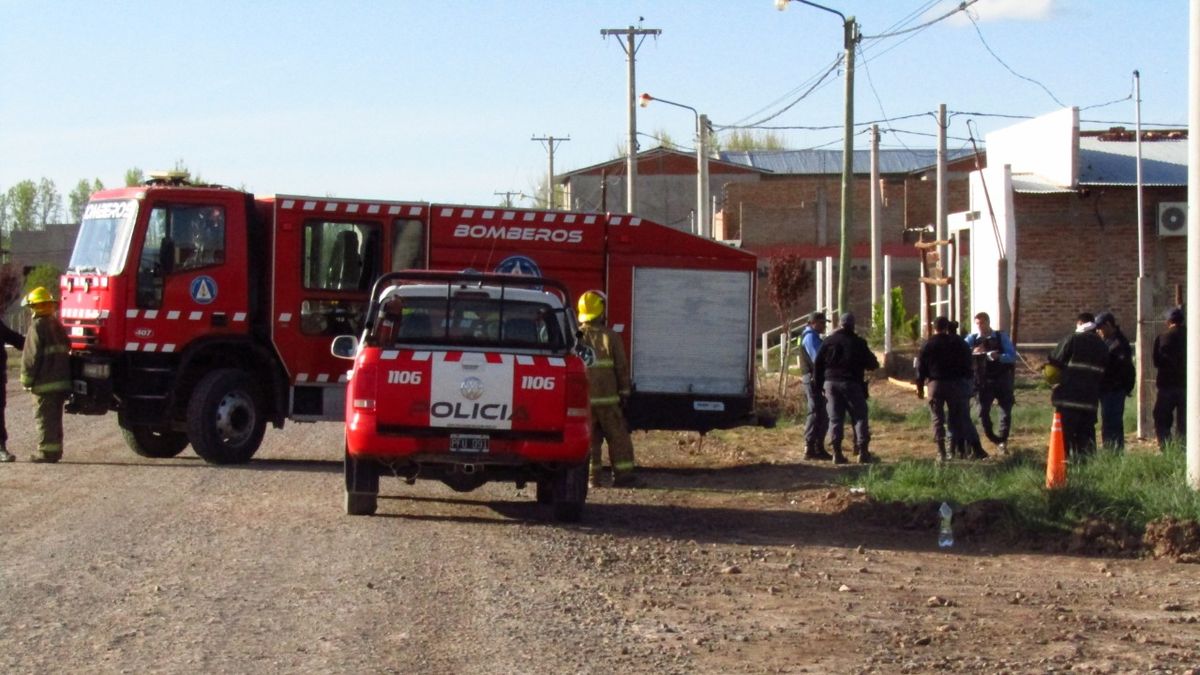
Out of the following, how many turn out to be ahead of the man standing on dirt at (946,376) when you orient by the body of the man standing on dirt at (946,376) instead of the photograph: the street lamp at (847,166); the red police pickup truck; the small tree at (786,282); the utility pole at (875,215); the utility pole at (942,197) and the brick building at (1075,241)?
5

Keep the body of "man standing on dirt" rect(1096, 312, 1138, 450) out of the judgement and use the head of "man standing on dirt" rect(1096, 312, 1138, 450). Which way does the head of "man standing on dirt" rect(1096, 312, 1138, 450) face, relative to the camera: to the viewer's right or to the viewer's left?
to the viewer's left

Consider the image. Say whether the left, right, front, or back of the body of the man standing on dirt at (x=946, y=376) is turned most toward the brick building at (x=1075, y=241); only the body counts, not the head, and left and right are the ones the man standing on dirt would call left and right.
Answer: front

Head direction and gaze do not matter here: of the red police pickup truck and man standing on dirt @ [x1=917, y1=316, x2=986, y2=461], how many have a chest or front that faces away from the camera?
2

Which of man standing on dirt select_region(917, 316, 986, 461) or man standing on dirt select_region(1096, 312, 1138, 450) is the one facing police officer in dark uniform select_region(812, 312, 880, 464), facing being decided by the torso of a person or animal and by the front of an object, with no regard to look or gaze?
man standing on dirt select_region(1096, 312, 1138, 450)

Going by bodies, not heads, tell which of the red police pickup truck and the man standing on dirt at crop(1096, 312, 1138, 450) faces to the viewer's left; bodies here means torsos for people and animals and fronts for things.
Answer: the man standing on dirt

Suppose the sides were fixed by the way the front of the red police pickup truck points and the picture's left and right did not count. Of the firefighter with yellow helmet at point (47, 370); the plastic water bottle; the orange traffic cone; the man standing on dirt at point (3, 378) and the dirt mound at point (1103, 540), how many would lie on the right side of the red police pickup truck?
3

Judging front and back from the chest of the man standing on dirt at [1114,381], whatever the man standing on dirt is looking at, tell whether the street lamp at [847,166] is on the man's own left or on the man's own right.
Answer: on the man's own right

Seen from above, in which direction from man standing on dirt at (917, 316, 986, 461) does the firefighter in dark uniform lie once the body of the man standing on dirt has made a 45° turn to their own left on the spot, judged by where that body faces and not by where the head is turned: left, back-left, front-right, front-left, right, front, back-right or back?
back

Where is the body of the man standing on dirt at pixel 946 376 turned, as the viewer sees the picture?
away from the camera

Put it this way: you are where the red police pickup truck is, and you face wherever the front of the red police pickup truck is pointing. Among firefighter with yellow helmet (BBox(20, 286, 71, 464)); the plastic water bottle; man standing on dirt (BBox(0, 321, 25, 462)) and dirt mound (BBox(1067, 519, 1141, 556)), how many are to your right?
2

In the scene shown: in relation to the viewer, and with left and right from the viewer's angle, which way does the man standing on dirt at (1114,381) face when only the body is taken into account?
facing to the left of the viewer

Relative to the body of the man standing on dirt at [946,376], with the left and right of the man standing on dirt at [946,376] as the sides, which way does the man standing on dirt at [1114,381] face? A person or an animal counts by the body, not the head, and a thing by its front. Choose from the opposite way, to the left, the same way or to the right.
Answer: to the left

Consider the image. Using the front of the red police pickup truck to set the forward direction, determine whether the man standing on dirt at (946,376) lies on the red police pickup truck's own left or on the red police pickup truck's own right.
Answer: on the red police pickup truck's own right

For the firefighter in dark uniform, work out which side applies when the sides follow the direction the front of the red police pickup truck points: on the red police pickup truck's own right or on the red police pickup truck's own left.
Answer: on the red police pickup truck's own right

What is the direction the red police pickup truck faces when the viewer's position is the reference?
facing away from the viewer

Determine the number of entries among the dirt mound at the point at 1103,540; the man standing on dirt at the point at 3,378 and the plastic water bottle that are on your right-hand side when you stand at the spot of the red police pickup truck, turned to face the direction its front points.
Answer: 2
